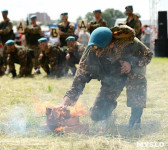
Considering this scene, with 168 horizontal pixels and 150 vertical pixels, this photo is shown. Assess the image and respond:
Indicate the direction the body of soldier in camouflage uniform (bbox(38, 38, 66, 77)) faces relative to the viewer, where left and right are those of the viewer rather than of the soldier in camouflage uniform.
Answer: facing the viewer and to the left of the viewer

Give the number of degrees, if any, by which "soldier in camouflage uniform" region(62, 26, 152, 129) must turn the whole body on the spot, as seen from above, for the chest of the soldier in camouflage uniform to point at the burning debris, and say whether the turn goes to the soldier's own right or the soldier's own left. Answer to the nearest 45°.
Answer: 0° — they already face it

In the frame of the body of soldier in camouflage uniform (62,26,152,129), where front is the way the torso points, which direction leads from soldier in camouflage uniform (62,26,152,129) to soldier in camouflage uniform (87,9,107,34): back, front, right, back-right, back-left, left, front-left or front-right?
back-right

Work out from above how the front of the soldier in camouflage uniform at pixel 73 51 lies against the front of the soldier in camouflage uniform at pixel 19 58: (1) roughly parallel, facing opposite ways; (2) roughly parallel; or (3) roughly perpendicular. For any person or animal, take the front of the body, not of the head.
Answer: roughly parallel

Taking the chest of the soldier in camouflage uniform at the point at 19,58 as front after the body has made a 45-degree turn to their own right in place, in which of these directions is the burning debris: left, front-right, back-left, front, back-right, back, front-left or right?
left

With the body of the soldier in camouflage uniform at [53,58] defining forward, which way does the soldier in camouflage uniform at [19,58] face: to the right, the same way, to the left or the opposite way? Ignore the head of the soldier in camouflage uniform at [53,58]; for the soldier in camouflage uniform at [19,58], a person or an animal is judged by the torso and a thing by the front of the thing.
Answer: the same way

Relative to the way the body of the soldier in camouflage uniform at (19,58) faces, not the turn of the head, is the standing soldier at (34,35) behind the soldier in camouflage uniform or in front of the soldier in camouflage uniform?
behind

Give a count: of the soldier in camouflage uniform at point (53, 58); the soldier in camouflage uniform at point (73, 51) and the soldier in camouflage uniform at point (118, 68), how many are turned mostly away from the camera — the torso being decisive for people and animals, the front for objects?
0

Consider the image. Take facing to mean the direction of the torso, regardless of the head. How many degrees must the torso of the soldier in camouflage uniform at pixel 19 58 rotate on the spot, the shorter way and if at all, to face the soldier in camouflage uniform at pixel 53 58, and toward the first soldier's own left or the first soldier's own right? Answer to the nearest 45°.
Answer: approximately 135° to the first soldier's own left

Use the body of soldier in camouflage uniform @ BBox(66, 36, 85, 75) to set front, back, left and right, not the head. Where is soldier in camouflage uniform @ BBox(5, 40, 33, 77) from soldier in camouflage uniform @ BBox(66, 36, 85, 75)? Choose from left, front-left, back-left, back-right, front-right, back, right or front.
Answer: front-right

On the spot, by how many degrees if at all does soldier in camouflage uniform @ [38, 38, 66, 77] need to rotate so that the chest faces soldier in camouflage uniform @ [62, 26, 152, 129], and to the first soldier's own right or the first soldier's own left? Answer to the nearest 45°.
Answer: approximately 45° to the first soldier's own left

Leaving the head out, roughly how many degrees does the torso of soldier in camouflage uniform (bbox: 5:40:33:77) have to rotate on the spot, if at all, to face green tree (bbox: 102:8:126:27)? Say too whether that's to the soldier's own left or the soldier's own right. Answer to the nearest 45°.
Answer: approximately 180°

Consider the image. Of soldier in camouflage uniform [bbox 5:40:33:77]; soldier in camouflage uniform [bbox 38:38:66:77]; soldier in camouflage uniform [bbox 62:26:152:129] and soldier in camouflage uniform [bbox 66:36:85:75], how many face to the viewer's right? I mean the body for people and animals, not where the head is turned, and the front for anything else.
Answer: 0

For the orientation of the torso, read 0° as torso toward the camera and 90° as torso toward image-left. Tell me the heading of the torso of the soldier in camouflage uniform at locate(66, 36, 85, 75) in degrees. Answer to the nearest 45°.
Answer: approximately 45°
